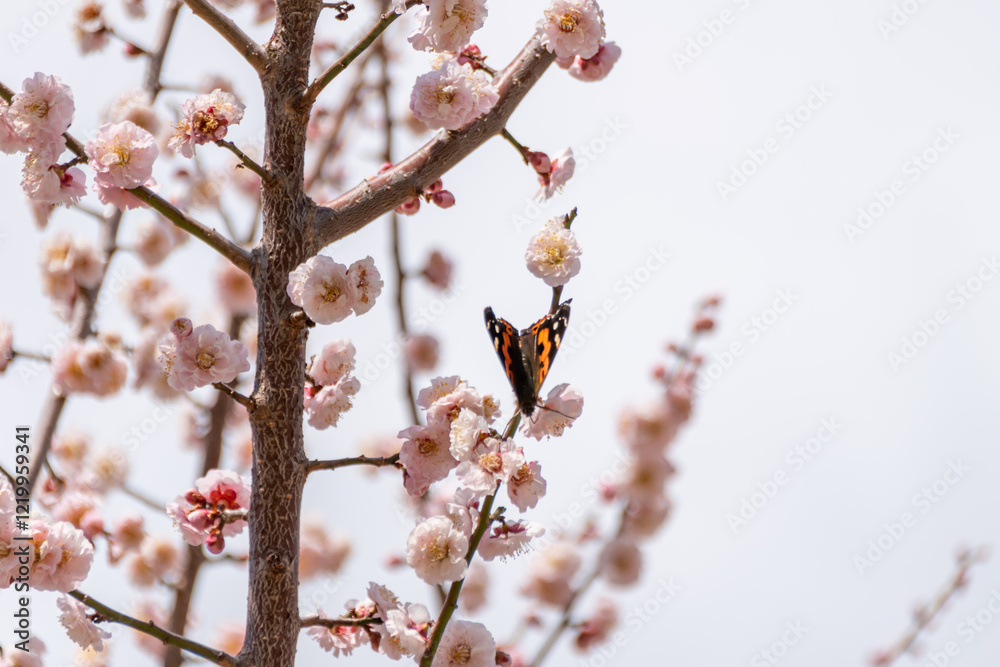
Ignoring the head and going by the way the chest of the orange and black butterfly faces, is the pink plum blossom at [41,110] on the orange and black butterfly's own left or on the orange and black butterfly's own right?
on the orange and black butterfly's own right

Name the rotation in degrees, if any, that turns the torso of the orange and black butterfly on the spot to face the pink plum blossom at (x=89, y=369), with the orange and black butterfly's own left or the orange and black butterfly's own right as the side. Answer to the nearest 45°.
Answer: approximately 135° to the orange and black butterfly's own right

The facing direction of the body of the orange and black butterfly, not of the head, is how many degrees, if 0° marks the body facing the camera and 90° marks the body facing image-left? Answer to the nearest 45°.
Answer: approximately 0°
